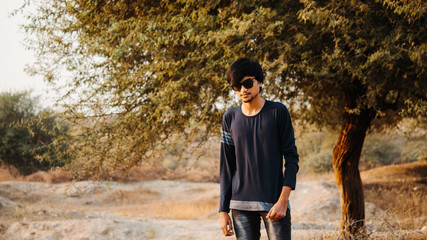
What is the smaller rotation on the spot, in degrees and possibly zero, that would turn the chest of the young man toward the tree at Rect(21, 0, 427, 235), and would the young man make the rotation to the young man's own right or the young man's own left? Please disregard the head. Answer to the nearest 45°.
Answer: approximately 180°

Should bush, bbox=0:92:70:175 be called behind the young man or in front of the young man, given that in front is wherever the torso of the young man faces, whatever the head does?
behind

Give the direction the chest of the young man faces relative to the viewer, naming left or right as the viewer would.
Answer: facing the viewer
